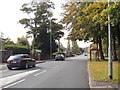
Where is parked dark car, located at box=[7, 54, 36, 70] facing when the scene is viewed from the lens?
facing away from the viewer and to the right of the viewer

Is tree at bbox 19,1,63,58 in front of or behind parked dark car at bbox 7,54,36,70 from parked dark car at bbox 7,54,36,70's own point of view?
in front

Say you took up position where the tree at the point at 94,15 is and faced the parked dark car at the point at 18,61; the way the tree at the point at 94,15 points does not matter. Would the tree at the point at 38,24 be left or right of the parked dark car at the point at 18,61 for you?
right

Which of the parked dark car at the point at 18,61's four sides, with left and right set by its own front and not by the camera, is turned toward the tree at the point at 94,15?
front

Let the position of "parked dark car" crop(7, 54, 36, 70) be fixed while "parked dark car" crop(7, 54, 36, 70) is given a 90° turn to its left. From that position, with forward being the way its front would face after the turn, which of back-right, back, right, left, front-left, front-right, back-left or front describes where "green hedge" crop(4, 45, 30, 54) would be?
front-right
